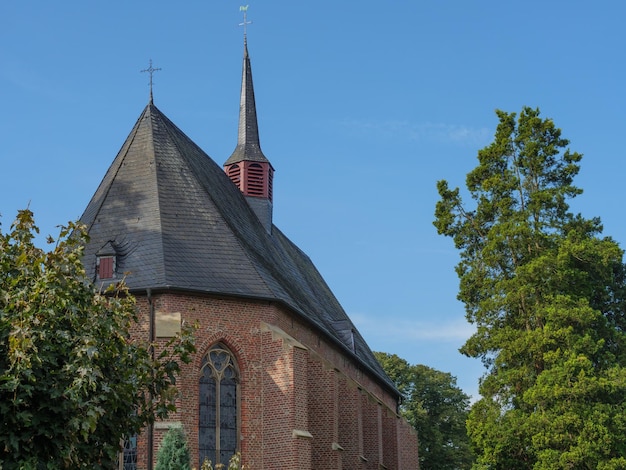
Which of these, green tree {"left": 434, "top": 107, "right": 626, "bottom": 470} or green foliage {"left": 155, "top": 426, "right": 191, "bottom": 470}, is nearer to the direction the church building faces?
the green tree

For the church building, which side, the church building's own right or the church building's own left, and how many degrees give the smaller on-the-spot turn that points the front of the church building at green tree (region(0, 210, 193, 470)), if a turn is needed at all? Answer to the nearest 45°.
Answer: approximately 135° to the church building's own right

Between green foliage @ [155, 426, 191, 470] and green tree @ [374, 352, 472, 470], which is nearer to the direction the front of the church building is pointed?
the green tree

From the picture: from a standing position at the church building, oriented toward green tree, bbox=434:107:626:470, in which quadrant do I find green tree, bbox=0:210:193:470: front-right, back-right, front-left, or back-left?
back-right
